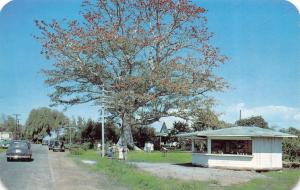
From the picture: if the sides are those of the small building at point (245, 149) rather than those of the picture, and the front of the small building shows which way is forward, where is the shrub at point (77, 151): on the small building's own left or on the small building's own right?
on the small building's own right

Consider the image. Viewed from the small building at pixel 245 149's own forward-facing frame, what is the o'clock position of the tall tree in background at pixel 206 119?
The tall tree in background is roughly at 4 o'clock from the small building.

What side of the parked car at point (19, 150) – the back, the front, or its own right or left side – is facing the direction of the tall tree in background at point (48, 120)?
front

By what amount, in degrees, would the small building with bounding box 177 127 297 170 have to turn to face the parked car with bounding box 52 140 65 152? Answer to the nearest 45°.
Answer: approximately 90° to its right
